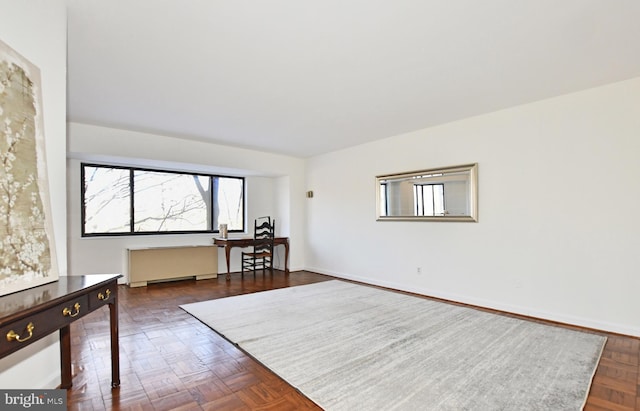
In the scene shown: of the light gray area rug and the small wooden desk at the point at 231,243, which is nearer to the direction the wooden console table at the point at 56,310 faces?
the light gray area rug

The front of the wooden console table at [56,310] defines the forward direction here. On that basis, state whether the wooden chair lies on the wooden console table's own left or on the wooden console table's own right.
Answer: on the wooden console table's own left

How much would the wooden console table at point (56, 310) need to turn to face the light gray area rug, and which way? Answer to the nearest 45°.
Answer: approximately 45° to its left

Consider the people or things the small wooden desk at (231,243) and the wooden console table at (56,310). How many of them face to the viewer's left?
0

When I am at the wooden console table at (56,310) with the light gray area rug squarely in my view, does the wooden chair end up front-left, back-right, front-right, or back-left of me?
front-left

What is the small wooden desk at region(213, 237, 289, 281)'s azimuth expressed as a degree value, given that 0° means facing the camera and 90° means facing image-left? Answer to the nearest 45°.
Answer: approximately 315°

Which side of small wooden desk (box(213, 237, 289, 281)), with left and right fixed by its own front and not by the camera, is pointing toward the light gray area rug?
front

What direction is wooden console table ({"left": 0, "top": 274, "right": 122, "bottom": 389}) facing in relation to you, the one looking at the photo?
facing the viewer and to the right of the viewer

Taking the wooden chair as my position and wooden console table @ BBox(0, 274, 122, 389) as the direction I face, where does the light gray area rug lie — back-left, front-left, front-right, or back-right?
front-left

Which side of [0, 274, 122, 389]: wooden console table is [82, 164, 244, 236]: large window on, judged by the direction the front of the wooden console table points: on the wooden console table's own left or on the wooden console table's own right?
on the wooden console table's own left

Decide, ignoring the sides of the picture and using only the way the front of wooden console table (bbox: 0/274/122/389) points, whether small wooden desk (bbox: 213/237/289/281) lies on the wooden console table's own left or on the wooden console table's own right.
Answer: on the wooden console table's own left

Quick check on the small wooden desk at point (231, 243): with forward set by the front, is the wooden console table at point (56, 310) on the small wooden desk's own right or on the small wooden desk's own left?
on the small wooden desk's own right

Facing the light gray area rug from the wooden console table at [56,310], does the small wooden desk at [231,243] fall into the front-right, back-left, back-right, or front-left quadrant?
front-left

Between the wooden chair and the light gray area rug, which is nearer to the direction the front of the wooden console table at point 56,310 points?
the light gray area rug

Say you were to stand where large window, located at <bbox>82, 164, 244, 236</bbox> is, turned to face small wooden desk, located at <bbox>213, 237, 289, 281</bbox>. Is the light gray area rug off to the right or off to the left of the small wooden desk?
right

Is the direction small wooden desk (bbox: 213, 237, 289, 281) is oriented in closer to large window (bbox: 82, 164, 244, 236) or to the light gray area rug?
the light gray area rug
